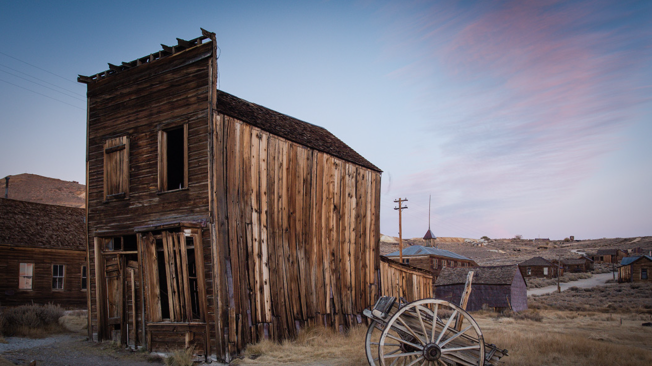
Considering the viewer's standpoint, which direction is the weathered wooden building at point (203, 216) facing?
facing the viewer and to the left of the viewer

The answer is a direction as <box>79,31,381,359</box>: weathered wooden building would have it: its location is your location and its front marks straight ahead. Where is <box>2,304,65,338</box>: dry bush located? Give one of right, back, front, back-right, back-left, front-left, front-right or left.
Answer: right

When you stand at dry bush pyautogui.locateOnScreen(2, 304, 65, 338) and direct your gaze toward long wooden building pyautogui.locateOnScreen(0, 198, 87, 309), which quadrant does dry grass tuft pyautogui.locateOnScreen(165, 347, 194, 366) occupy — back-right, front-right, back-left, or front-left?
back-right

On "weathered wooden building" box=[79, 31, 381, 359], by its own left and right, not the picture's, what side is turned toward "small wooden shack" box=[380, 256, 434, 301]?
back

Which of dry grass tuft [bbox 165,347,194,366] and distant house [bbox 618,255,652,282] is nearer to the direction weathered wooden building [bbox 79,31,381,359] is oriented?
the dry grass tuft

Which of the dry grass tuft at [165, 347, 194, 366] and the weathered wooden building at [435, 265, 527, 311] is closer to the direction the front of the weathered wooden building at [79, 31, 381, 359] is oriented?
the dry grass tuft

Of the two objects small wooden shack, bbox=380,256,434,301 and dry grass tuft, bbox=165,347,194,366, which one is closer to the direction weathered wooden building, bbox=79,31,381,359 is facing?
the dry grass tuft

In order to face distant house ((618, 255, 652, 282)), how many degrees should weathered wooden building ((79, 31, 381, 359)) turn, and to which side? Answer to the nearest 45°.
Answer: approximately 180°

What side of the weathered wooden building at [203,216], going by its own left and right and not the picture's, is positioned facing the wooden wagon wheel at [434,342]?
left

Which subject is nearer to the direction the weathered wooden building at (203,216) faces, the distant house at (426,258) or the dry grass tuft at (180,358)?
the dry grass tuft

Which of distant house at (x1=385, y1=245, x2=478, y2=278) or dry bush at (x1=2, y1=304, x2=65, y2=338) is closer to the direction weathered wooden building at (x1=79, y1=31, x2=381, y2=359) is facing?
the dry bush

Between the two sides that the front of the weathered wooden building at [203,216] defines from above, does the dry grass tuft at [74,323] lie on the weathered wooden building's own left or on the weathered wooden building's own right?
on the weathered wooden building's own right
